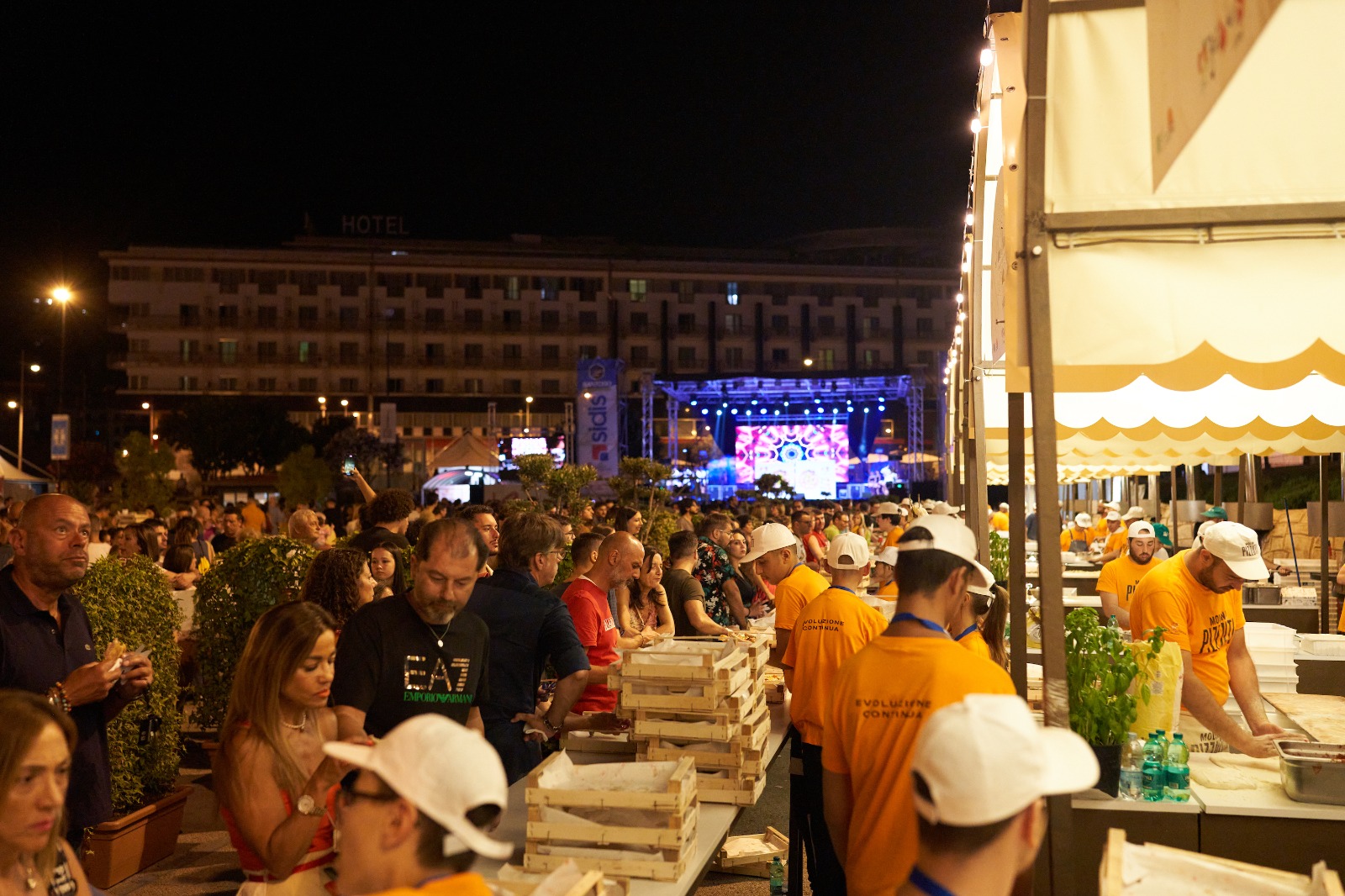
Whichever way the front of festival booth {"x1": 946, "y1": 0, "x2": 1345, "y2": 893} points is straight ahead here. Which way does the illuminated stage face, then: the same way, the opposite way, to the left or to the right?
to the left

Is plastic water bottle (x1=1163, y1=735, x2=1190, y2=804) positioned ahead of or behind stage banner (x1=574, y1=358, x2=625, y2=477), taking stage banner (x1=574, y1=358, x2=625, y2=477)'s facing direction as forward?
ahead

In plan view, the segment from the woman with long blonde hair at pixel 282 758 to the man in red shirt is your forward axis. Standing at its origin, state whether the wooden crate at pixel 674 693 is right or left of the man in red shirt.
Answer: right

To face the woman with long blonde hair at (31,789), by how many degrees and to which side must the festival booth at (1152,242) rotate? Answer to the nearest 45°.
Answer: approximately 45° to its left

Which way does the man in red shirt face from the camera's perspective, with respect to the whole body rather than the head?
to the viewer's right

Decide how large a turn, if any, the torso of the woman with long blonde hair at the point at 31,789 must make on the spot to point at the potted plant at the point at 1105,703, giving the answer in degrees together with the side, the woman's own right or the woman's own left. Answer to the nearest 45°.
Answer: approximately 45° to the woman's own left
